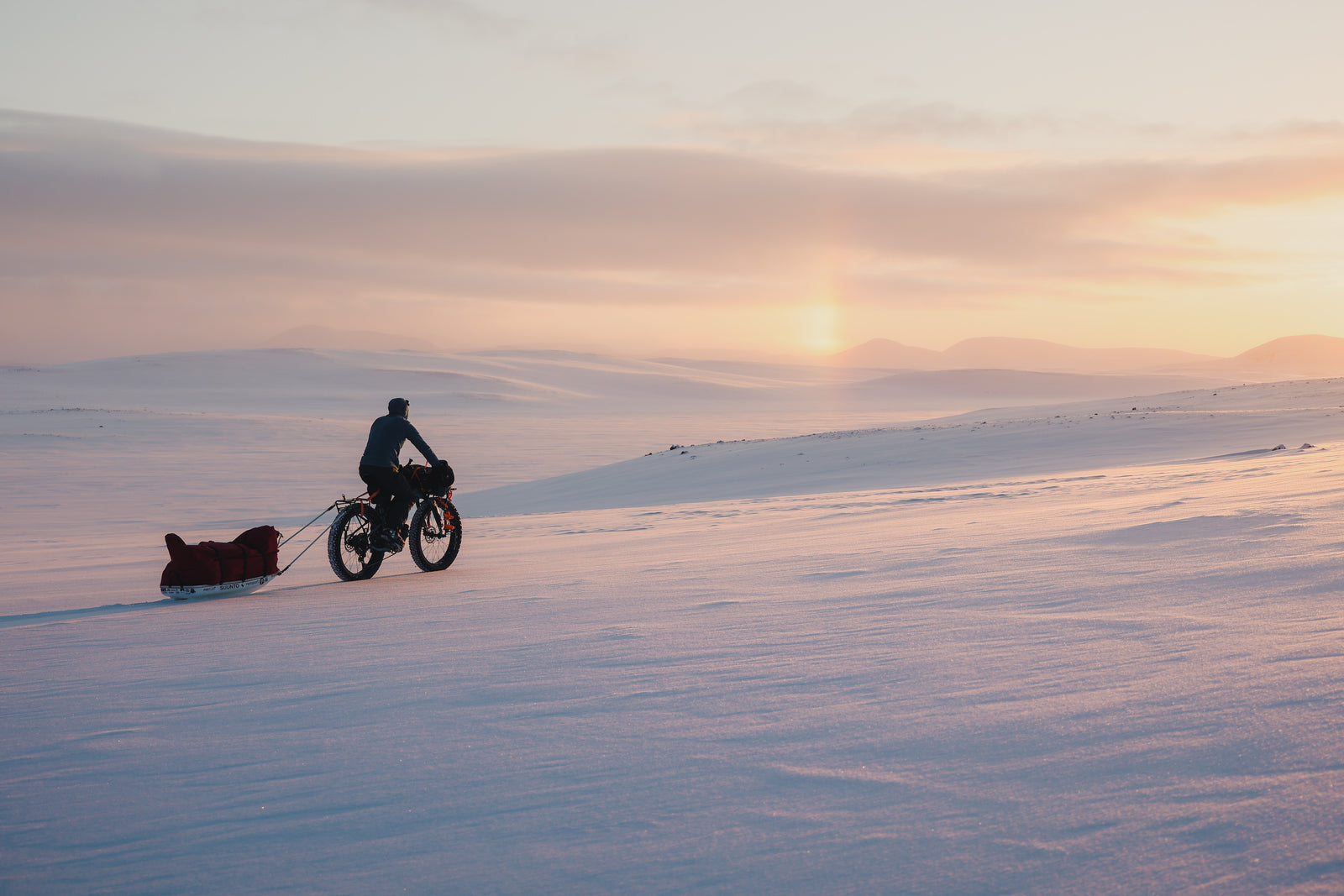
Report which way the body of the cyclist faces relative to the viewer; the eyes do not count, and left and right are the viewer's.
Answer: facing away from the viewer and to the right of the viewer

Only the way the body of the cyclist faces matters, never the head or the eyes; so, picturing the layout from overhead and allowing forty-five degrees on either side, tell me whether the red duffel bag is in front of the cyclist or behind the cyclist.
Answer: behind

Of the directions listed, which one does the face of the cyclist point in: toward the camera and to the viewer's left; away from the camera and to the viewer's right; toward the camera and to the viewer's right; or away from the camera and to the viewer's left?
away from the camera and to the viewer's right

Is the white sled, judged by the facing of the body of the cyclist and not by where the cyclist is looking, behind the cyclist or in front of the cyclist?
behind
